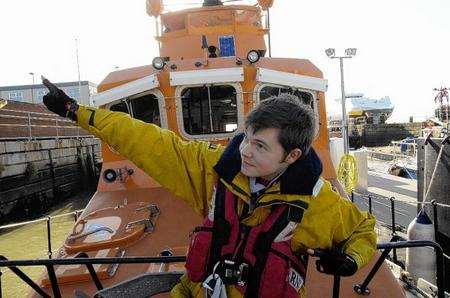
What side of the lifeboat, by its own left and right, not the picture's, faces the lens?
front

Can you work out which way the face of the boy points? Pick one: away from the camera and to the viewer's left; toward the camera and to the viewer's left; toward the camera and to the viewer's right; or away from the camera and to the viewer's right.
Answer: toward the camera and to the viewer's left

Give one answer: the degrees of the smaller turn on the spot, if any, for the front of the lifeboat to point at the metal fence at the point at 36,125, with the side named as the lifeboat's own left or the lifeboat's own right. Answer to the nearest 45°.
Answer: approximately 135° to the lifeboat's own right

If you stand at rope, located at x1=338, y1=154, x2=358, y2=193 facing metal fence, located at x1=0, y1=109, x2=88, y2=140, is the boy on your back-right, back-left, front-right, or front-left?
back-left

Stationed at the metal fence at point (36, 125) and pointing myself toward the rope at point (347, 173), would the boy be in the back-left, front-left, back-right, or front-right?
front-right
